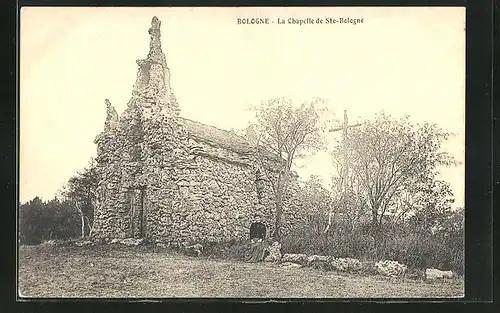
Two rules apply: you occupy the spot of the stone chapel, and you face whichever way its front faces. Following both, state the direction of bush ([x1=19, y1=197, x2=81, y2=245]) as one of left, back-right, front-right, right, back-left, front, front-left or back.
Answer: front-right

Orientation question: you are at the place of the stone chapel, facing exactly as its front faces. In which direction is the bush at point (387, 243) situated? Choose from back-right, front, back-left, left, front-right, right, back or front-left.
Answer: back-left

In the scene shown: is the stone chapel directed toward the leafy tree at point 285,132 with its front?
no

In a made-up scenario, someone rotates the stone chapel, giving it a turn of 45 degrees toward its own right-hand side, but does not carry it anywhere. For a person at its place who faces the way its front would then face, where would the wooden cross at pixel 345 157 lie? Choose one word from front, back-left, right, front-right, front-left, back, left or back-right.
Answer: back

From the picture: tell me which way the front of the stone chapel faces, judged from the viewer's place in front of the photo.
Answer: facing the viewer and to the left of the viewer

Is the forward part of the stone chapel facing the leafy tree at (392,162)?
no
